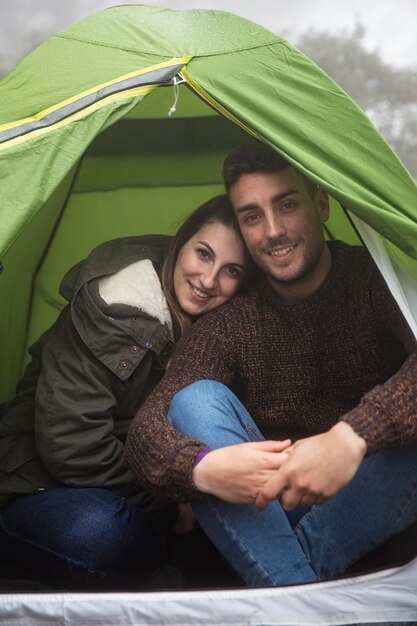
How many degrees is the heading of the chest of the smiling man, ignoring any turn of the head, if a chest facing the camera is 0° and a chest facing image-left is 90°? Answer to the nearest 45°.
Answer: approximately 0°

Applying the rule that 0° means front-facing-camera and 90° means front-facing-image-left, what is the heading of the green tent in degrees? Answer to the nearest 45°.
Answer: approximately 0°

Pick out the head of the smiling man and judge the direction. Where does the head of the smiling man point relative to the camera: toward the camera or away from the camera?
toward the camera
